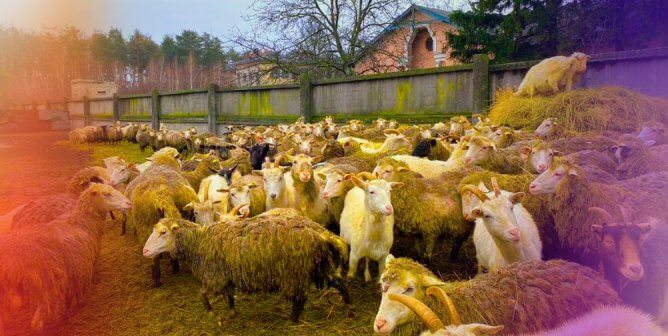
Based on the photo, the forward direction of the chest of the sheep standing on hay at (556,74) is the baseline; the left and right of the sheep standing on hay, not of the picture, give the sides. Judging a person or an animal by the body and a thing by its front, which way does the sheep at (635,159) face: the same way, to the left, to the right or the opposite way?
the opposite way

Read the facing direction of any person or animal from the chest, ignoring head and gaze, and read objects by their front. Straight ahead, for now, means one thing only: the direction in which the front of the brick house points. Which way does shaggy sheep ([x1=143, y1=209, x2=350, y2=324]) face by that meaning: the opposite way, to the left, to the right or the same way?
to the right

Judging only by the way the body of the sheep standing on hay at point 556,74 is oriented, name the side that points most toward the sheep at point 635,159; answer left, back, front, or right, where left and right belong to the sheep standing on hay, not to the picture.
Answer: right

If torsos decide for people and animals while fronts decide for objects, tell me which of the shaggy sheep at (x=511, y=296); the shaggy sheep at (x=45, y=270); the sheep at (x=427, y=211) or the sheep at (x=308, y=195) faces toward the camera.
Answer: the sheep at (x=308, y=195)

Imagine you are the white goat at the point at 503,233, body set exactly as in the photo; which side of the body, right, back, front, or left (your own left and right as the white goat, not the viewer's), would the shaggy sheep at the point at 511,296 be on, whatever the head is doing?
front

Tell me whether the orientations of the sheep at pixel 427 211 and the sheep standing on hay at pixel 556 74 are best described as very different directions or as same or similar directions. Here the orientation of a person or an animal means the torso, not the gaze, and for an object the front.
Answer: very different directions

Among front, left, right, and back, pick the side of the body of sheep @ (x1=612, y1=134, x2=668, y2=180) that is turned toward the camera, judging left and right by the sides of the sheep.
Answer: left

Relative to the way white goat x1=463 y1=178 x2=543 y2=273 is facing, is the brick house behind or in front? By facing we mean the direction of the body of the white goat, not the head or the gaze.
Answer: behind

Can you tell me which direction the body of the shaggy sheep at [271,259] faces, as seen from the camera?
to the viewer's left

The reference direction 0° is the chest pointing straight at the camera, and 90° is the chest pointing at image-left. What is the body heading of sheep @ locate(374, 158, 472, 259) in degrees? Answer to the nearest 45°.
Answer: approximately 90°

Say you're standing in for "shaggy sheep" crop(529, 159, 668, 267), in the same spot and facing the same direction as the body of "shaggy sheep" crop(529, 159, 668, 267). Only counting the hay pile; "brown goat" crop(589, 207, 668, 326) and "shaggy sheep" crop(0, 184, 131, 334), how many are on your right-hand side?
1

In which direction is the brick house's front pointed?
toward the camera

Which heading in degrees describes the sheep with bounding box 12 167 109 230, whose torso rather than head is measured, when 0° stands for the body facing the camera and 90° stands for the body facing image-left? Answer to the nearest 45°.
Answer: approximately 270°

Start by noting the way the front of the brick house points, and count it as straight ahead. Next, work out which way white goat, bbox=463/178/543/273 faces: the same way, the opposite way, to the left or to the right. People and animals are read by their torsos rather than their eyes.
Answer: the same way

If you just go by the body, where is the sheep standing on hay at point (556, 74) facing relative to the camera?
to the viewer's right

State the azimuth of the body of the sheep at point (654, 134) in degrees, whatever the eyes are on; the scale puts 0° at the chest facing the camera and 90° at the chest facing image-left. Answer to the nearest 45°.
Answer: approximately 90°

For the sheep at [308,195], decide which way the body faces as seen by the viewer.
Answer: toward the camera
